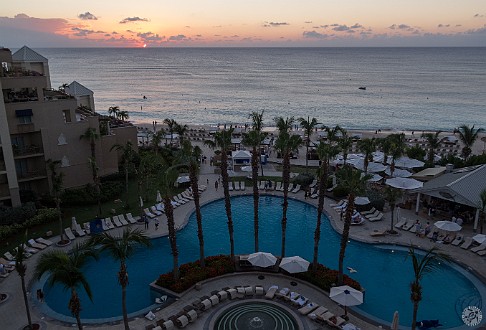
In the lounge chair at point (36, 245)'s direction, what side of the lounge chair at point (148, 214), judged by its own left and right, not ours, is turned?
right

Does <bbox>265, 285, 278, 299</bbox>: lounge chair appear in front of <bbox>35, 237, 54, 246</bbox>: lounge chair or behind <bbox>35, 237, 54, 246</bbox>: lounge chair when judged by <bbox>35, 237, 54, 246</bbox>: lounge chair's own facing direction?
in front

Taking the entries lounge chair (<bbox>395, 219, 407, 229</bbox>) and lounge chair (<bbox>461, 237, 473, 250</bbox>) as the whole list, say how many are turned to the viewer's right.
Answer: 0

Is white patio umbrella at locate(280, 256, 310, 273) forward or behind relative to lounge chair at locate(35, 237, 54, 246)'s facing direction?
forward

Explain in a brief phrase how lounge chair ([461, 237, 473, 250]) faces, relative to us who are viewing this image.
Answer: facing the viewer and to the left of the viewer

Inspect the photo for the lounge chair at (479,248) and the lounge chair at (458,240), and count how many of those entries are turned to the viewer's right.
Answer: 0

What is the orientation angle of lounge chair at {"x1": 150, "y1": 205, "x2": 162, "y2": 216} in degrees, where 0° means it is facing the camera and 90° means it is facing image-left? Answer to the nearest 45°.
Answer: approximately 315°

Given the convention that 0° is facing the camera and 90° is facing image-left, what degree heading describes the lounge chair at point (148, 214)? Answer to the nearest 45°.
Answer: approximately 315°

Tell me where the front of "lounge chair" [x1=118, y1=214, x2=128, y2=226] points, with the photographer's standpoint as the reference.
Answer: facing the viewer and to the right of the viewer

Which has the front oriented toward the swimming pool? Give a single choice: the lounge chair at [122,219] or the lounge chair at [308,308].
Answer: the lounge chair at [122,219]

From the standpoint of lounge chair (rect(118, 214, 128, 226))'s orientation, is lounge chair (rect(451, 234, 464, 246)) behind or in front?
in front

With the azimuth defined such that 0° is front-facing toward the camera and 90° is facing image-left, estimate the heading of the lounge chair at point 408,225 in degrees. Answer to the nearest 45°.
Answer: approximately 45°

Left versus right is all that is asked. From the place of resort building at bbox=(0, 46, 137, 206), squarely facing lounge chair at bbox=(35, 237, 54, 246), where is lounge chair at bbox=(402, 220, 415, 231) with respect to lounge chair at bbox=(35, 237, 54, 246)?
left

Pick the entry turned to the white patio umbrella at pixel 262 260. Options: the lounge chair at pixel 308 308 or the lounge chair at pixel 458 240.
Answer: the lounge chair at pixel 458 240

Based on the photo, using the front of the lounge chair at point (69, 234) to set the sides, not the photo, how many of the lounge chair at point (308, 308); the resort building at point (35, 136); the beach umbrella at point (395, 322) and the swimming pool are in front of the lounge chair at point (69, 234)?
3

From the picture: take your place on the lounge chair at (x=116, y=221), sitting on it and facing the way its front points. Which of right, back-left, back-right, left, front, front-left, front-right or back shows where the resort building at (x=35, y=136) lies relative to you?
back
